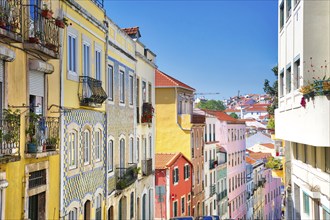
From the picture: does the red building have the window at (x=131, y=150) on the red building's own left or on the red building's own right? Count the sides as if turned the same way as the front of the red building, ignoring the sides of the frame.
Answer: on the red building's own right

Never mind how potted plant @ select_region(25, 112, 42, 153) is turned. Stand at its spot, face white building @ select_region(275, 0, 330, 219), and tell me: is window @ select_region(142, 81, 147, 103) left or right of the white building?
left

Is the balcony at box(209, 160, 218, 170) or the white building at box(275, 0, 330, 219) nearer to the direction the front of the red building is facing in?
the white building

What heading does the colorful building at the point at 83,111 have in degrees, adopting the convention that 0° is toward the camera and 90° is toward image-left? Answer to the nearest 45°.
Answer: approximately 315°

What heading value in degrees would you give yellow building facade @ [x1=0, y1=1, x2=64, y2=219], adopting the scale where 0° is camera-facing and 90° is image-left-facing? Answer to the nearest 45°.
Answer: approximately 315°

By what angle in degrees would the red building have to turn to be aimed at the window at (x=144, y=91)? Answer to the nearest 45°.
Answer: approximately 45° to its right

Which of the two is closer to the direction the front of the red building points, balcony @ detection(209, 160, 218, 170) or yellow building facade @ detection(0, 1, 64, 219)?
the yellow building facade

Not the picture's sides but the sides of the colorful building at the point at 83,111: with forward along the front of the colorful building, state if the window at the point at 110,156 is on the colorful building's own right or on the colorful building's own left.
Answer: on the colorful building's own left

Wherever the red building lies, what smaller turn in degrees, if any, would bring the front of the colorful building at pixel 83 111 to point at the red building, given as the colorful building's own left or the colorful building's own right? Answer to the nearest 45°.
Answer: approximately 135° to the colorful building's own left
